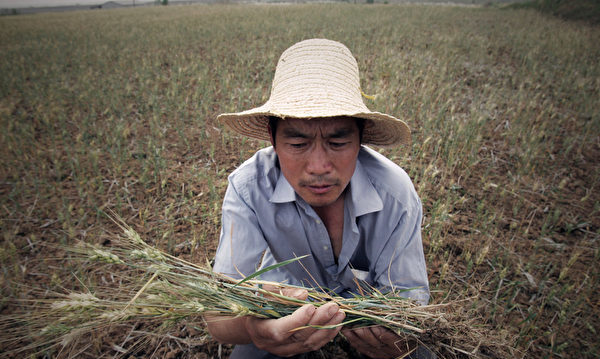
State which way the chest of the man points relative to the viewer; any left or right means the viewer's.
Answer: facing the viewer
